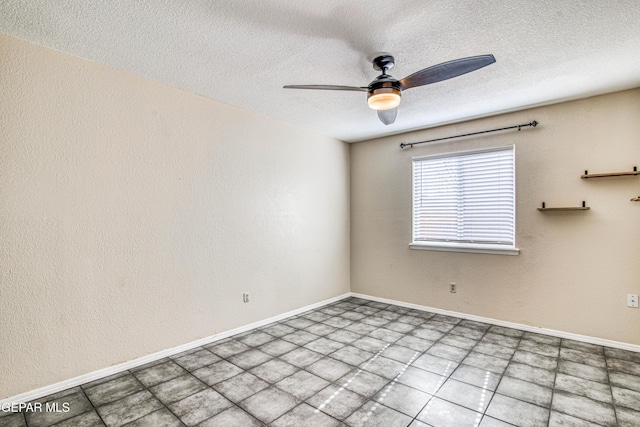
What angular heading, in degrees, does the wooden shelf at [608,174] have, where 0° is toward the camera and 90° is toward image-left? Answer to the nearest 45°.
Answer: approximately 45°

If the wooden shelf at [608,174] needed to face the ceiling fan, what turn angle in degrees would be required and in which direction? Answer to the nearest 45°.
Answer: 0° — it already faces it
